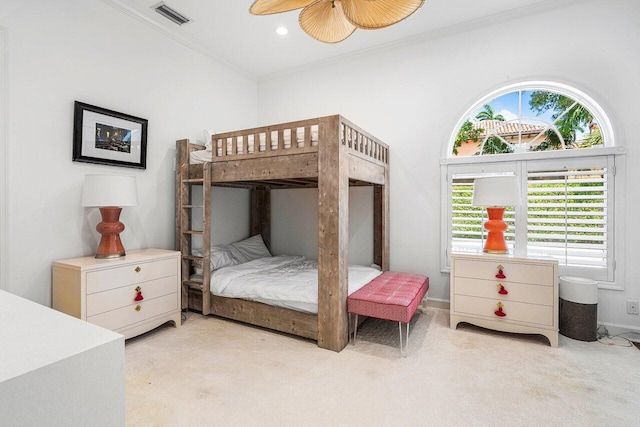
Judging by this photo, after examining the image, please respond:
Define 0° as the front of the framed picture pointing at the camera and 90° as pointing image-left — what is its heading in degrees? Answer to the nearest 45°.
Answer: approximately 315°

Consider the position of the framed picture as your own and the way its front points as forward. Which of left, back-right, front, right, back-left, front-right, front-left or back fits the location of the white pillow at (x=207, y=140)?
front-left

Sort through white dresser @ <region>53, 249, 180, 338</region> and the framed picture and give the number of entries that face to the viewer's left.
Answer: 0

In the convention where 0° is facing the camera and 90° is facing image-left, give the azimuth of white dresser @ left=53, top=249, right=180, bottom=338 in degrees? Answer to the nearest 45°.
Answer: approximately 315°

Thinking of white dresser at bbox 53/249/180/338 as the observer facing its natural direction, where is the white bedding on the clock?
The white bedding is roughly at 11 o'clock from the white dresser.

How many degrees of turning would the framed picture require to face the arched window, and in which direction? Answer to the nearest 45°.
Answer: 0° — it already faces it

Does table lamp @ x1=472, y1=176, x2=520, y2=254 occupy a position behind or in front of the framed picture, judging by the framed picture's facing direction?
in front

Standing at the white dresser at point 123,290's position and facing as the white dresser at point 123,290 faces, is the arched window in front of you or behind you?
in front

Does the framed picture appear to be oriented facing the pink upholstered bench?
yes

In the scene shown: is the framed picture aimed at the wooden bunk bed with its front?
yes
